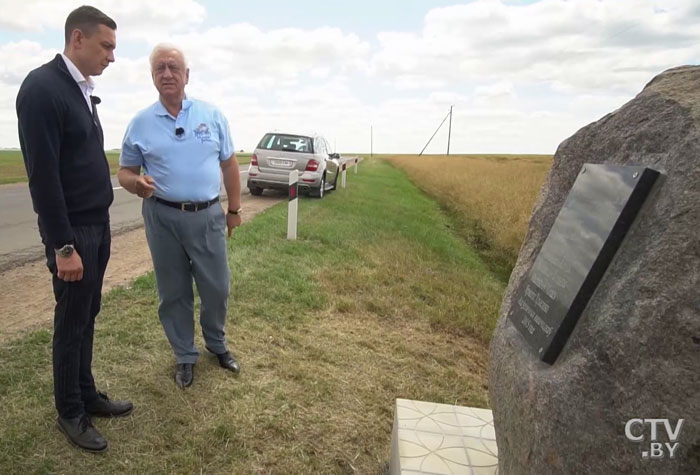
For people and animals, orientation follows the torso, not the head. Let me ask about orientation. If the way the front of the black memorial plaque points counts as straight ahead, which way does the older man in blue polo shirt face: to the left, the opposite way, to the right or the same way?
to the left

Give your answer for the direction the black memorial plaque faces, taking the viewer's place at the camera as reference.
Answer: facing the viewer and to the left of the viewer

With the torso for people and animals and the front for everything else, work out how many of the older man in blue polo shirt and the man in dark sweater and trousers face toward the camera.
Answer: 1

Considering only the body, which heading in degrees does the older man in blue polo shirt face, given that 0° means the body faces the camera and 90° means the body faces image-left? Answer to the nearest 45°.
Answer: approximately 0°

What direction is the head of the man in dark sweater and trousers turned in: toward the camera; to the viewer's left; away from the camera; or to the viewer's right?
to the viewer's right

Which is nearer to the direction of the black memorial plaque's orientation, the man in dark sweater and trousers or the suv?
the man in dark sweater and trousers

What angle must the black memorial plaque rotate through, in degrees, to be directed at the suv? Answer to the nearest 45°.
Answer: approximately 90° to its right

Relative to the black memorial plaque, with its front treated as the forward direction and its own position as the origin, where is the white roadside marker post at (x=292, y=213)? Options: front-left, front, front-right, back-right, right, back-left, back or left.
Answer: right

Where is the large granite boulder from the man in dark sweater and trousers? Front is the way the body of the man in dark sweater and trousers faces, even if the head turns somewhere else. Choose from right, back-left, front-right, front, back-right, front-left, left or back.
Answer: front-right

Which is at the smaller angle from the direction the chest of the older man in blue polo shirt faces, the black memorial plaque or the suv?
the black memorial plaque

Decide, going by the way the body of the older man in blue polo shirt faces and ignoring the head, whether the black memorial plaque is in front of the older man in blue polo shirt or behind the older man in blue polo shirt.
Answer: in front

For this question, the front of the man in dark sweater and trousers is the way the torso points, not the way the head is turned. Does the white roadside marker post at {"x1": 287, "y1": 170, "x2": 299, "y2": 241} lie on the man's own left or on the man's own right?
on the man's own left

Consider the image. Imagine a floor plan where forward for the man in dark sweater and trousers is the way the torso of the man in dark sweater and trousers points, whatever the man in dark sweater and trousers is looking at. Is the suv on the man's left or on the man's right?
on the man's left

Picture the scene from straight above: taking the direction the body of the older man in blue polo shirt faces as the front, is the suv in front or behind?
behind

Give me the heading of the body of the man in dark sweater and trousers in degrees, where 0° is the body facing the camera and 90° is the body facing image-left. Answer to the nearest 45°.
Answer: approximately 270°

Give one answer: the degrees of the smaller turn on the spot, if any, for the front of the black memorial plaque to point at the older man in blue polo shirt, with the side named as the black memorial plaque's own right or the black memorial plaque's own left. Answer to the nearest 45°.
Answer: approximately 45° to the black memorial plaque's own right
